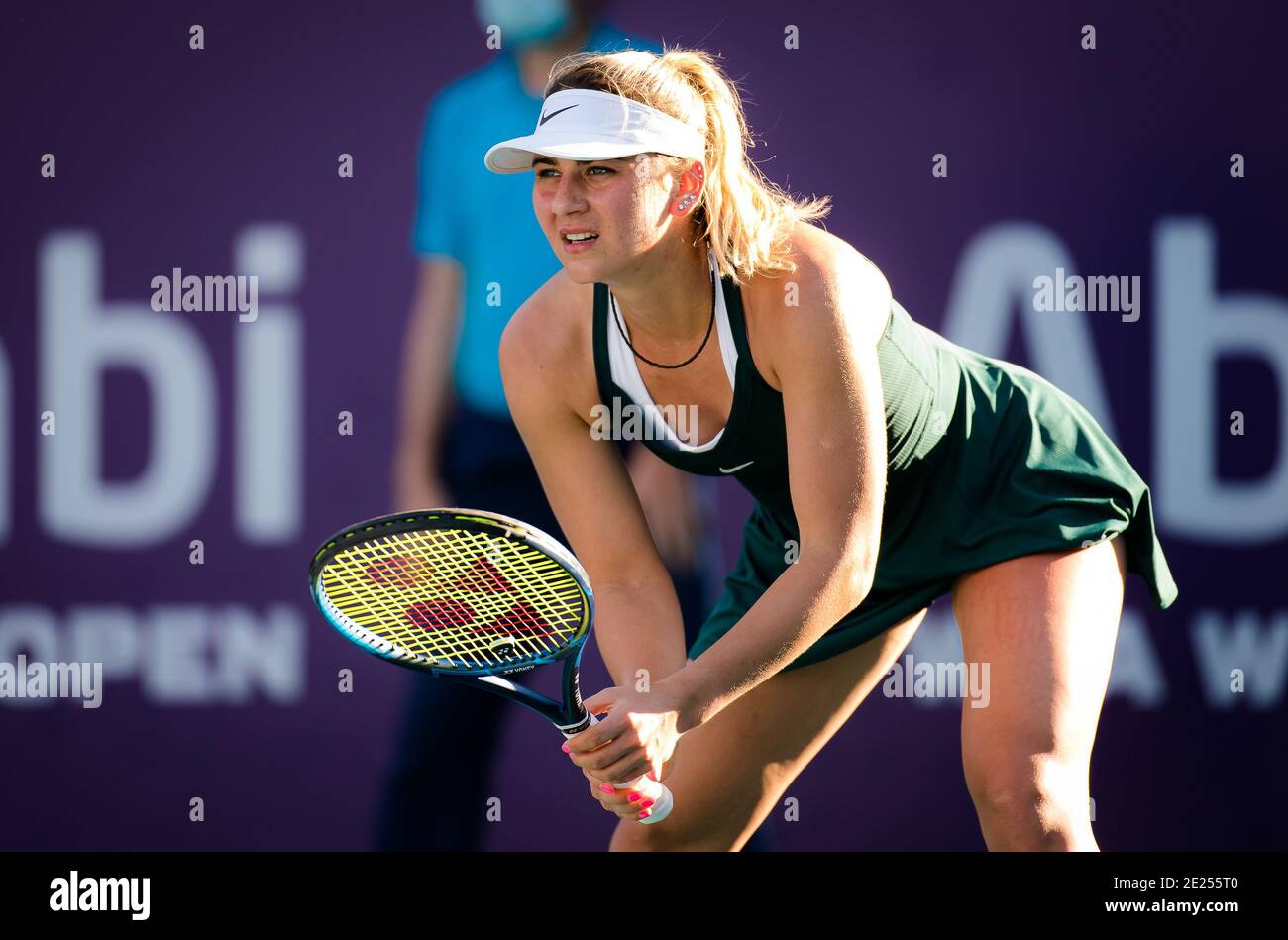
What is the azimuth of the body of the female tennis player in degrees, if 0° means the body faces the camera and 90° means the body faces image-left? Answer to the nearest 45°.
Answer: approximately 45°

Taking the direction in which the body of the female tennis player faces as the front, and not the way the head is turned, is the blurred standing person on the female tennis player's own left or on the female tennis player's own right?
on the female tennis player's own right
